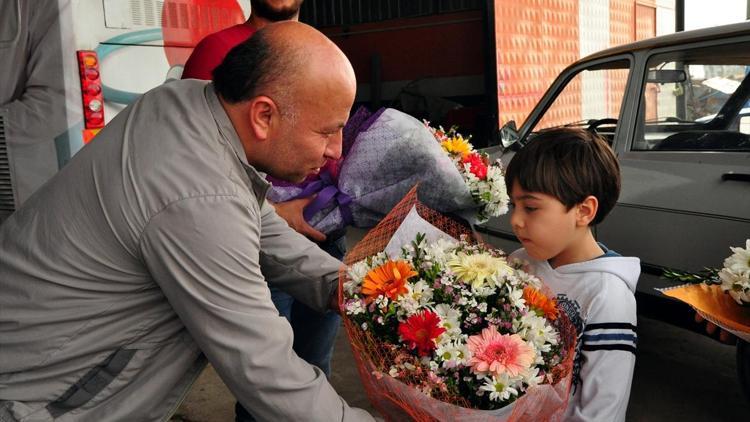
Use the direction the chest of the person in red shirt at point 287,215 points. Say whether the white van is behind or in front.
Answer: behind

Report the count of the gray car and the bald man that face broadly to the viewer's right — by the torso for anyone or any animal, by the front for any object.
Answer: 1

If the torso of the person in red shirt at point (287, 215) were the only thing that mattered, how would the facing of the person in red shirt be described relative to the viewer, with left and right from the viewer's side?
facing the viewer and to the right of the viewer

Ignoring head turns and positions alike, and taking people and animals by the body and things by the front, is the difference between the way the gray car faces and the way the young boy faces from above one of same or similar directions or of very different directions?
same or similar directions

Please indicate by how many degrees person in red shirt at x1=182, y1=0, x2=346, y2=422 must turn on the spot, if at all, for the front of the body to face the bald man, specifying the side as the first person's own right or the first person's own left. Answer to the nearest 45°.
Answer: approximately 45° to the first person's own right

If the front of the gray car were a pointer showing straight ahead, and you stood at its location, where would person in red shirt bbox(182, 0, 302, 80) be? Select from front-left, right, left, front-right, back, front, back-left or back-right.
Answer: front

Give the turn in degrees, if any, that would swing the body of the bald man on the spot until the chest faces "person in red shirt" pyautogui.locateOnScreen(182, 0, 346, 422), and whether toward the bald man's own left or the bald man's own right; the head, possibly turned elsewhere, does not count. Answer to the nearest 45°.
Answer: approximately 90° to the bald man's own left

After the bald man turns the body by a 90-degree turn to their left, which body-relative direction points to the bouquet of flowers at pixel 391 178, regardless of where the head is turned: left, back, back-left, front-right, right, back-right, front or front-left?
front-right

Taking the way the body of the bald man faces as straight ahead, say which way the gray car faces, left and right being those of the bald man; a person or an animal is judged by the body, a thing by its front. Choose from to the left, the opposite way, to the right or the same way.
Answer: the opposite way

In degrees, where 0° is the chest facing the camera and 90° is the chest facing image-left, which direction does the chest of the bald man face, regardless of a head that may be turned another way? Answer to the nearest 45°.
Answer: approximately 270°

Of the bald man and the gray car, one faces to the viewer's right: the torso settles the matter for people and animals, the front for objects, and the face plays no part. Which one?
the bald man

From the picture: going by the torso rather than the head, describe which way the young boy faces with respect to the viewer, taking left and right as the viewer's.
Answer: facing the viewer and to the left of the viewer

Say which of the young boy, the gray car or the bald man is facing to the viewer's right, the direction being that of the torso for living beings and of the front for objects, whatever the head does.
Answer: the bald man

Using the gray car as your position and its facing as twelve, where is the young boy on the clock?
The young boy is roughly at 9 o'clock from the gray car.

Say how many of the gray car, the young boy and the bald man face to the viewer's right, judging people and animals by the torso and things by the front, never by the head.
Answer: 1
